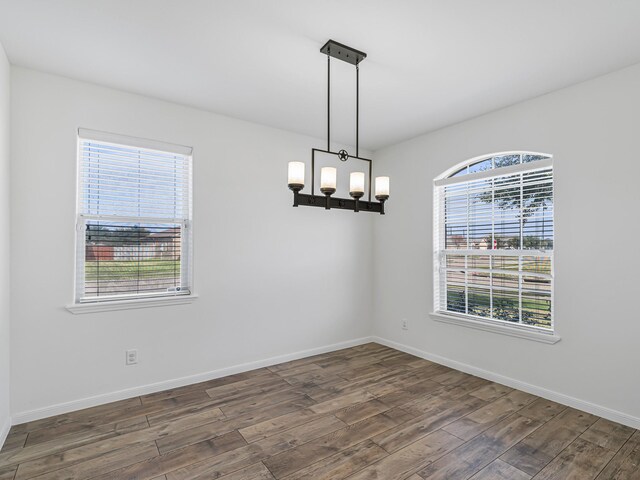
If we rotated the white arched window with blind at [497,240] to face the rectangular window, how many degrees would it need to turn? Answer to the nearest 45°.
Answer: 0° — it already faces it

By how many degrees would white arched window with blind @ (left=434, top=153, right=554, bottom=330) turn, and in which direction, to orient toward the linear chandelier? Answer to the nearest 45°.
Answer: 0° — it already faces it

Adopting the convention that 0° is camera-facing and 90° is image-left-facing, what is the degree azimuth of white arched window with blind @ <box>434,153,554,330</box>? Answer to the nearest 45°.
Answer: approximately 45°
